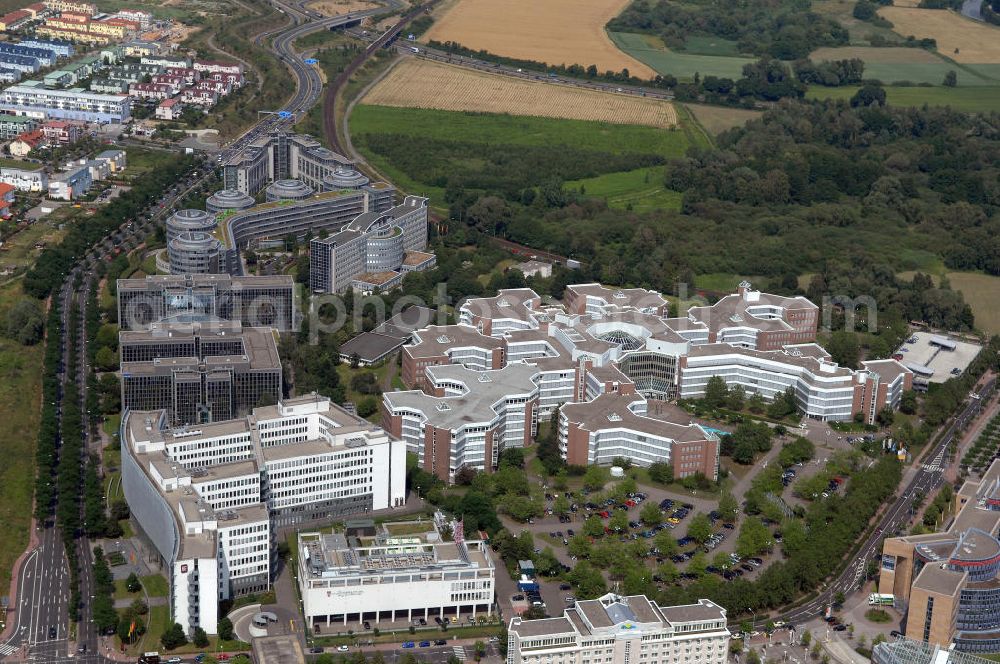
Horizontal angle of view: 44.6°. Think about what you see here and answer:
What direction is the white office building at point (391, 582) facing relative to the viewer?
toward the camera

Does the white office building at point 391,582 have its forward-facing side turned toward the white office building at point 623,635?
no

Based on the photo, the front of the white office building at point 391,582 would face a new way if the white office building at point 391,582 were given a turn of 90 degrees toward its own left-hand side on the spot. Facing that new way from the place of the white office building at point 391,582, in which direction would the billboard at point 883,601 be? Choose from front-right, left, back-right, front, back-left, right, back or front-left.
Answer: front
